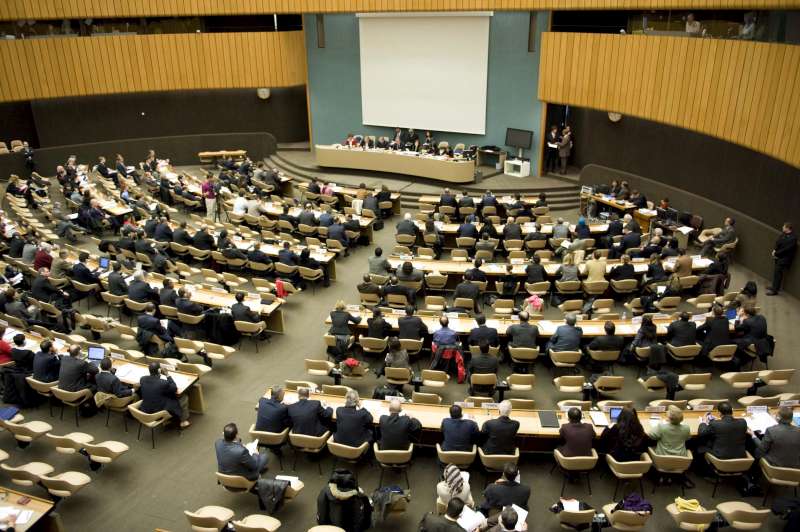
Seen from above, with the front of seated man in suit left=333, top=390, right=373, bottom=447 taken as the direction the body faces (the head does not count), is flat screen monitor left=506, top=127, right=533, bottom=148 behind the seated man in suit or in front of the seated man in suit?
in front

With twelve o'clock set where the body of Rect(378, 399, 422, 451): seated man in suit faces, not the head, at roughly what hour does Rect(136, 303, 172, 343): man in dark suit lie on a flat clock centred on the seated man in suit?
The man in dark suit is roughly at 10 o'clock from the seated man in suit.

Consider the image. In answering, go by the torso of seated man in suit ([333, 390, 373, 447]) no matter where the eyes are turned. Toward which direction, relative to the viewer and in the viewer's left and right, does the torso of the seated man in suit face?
facing away from the viewer

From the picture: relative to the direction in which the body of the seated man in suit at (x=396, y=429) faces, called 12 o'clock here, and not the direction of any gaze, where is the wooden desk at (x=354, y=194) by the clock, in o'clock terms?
The wooden desk is roughly at 12 o'clock from the seated man in suit.

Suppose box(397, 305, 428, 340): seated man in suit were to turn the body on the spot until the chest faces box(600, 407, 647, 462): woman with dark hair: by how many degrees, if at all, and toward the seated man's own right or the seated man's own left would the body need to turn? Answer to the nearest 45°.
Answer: approximately 135° to the seated man's own right

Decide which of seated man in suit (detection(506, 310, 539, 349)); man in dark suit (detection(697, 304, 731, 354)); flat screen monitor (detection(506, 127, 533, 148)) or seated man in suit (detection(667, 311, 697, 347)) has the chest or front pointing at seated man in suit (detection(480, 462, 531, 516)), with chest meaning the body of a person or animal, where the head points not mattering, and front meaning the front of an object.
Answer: the flat screen monitor

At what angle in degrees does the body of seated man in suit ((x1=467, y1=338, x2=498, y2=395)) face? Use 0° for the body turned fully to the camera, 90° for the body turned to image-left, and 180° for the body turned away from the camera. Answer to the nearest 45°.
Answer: approximately 180°

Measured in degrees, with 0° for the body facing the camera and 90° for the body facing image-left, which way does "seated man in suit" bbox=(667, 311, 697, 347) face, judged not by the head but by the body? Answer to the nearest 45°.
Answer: approximately 180°

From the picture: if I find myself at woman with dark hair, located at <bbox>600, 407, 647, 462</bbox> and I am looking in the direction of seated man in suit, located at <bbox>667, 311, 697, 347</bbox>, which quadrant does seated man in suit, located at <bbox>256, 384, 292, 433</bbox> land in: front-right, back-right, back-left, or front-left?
back-left

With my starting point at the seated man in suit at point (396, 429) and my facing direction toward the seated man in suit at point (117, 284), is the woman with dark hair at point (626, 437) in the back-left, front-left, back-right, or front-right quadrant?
back-right

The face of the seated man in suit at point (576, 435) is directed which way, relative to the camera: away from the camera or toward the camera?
away from the camera

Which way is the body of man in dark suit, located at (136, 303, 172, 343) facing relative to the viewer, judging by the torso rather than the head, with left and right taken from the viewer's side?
facing away from the viewer and to the right of the viewer

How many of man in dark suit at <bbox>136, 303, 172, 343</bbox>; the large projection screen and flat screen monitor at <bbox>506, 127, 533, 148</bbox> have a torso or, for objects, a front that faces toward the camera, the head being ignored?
2

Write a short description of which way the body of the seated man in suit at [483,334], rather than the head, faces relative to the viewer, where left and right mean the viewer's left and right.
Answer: facing away from the viewer

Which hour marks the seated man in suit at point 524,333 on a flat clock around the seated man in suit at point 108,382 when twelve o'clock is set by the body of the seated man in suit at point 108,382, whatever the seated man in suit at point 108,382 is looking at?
the seated man in suit at point 524,333 is roughly at 2 o'clock from the seated man in suit at point 108,382.
